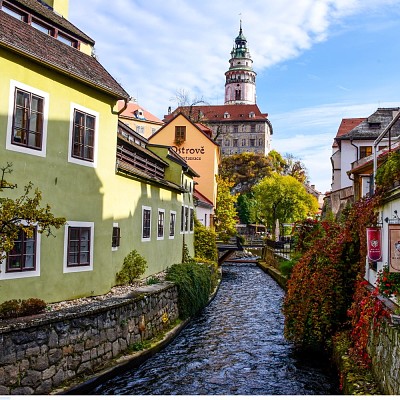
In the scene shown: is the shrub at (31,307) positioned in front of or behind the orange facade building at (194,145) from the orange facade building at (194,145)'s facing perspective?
in front

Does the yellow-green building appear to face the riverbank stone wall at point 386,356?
yes

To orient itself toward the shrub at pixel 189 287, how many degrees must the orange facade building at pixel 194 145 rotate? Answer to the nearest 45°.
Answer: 0° — it already faces it

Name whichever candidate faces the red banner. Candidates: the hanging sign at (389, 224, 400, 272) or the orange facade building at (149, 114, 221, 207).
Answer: the orange facade building

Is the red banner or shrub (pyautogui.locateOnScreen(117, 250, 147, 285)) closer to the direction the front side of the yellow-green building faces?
the red banner

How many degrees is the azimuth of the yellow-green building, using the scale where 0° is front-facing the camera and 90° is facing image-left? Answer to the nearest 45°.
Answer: approximately 315°

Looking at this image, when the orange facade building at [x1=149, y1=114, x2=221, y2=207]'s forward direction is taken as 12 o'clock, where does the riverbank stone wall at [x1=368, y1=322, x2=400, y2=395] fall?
The riverbank stone wall is roughly at 12 o'clock from the orange facade building.

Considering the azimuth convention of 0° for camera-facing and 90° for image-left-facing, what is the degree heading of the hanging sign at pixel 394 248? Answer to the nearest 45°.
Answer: approximately 0°

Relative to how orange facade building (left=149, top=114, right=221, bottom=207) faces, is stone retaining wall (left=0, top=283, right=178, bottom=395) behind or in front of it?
in front

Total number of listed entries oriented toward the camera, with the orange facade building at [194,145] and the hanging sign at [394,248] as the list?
2

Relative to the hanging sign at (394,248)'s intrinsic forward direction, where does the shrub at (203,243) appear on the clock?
The shrub is roughly at 5 o'clock from the hanging sign.
